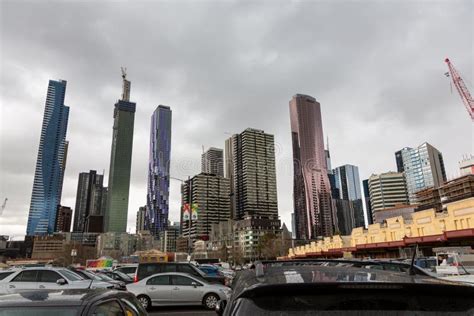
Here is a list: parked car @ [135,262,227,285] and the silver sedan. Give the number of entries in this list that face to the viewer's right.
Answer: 2

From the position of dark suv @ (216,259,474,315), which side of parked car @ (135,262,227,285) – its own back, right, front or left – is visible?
right

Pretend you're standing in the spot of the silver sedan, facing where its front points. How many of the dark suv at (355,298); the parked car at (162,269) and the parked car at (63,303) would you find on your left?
1

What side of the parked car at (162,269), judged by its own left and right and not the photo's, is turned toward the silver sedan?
right

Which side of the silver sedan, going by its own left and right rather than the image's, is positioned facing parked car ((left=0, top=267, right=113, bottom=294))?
back

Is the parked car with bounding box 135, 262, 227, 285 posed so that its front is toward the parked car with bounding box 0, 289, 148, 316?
no

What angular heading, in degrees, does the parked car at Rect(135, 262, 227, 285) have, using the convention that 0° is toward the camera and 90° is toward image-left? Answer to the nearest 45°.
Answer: approximately 270°

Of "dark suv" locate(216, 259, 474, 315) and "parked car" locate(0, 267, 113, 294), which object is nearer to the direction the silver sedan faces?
the dark suv

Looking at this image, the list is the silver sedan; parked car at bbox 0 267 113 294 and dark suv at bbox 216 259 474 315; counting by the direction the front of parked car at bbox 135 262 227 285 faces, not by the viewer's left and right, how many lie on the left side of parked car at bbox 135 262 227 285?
0

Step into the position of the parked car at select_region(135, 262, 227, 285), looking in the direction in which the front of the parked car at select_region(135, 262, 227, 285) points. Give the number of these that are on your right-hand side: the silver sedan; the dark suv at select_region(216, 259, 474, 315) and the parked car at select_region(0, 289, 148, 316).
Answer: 3

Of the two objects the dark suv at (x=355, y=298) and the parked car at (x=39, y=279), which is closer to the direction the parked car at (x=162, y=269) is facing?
the dark suv

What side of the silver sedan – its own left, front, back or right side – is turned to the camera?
right

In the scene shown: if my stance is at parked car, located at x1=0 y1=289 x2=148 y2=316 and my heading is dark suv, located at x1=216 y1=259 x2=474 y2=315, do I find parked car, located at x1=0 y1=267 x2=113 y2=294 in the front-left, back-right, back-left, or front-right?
back-left
